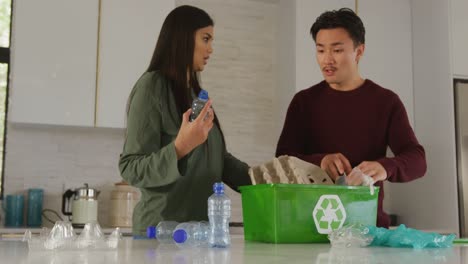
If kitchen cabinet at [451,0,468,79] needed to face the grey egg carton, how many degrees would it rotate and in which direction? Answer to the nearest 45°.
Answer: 0° — it already faces it

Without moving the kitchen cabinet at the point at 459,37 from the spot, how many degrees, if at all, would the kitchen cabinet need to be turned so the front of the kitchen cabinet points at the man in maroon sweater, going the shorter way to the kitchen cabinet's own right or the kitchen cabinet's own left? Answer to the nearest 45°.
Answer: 0° — it already faces them

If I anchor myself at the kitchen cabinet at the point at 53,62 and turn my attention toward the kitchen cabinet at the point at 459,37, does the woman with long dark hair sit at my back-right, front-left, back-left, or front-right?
front-right

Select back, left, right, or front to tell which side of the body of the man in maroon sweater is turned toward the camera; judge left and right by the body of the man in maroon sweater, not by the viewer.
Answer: front

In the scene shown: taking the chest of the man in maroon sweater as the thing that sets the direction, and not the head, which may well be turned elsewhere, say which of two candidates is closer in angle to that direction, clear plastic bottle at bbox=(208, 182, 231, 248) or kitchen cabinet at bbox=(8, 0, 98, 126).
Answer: the clear plastic bottle

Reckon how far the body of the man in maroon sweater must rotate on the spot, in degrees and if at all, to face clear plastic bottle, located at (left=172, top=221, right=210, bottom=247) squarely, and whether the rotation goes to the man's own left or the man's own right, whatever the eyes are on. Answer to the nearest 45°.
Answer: approximately 45° to the man's own right

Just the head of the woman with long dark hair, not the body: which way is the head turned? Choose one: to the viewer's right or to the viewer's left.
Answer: to the viewer's right

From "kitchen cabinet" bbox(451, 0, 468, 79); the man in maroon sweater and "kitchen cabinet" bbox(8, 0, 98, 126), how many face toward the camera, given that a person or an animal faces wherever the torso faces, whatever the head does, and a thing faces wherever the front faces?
3

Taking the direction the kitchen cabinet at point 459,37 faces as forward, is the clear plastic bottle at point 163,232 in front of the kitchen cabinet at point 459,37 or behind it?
in front

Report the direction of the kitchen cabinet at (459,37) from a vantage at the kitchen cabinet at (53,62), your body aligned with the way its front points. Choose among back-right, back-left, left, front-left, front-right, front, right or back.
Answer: left

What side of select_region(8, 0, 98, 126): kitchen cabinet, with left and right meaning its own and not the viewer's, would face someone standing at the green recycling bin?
front
